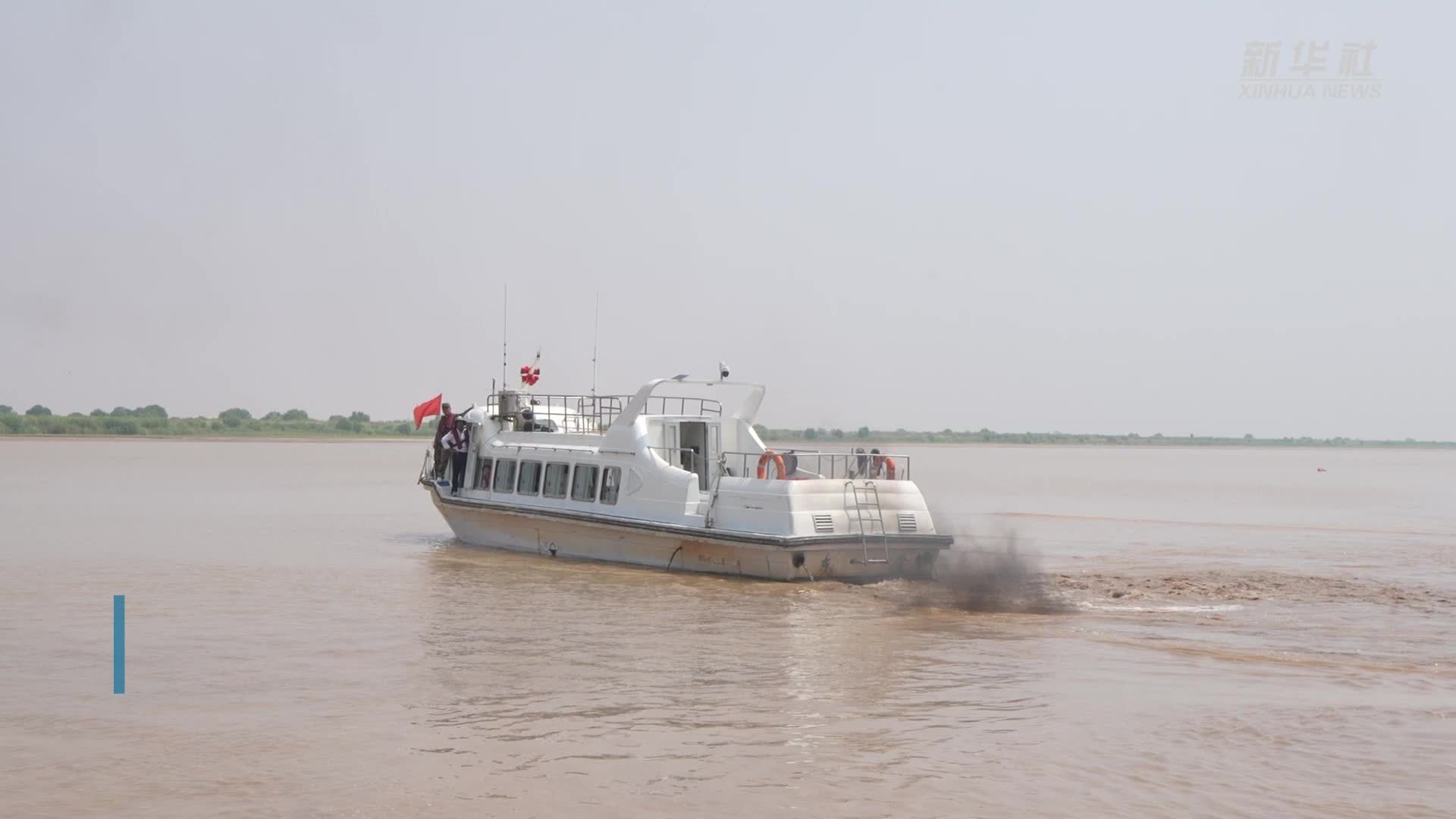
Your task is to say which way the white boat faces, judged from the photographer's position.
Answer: facing away from the viewer and to the left of the viewer

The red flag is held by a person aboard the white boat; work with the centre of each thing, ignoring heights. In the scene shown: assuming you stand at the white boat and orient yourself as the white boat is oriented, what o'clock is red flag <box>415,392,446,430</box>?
The red flag is roughly at 12 o'clock from the white boat.

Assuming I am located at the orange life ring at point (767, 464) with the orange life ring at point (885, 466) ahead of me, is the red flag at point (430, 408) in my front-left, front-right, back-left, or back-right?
back-left
